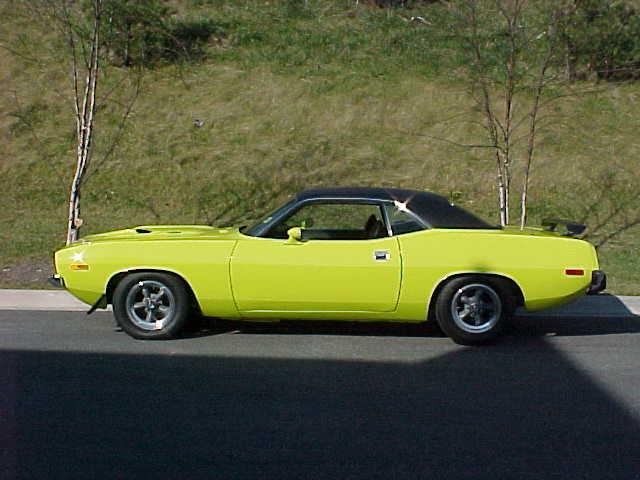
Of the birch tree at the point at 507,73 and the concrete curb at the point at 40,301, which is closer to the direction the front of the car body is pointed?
the concrete curb

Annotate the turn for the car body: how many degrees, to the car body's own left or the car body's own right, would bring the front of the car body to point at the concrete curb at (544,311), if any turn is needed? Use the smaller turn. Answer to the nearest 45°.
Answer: approximately 135° to the car body's own right

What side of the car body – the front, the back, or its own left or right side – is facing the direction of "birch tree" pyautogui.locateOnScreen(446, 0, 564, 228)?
right

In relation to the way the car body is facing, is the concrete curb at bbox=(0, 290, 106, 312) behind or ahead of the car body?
ahead

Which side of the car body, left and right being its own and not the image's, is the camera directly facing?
left
